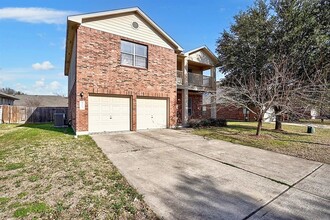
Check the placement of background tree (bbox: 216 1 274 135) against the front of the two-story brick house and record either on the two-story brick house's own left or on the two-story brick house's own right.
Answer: on the two-story brick house's own left

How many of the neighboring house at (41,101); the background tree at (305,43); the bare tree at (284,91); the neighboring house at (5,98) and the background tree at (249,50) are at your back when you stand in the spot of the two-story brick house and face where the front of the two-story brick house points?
2

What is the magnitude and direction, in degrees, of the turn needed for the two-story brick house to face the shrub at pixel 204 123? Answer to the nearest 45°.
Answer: approximately 90° to its left

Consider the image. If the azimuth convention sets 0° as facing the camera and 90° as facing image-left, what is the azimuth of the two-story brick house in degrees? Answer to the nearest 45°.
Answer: approximately 315°

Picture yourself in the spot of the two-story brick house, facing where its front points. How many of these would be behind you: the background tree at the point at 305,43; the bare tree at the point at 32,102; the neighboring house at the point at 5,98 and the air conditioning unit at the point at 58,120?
3

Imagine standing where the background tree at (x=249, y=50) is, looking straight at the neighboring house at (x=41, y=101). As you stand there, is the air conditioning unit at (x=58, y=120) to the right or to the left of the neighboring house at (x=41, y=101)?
left

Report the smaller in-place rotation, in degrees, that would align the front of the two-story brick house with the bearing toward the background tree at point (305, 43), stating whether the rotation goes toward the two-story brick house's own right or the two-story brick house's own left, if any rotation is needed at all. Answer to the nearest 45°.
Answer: approximately 45° to the two-story brick house's own left

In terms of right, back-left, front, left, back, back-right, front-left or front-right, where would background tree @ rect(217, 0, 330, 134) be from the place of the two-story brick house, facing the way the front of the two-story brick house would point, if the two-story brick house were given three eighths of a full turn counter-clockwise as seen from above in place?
right
